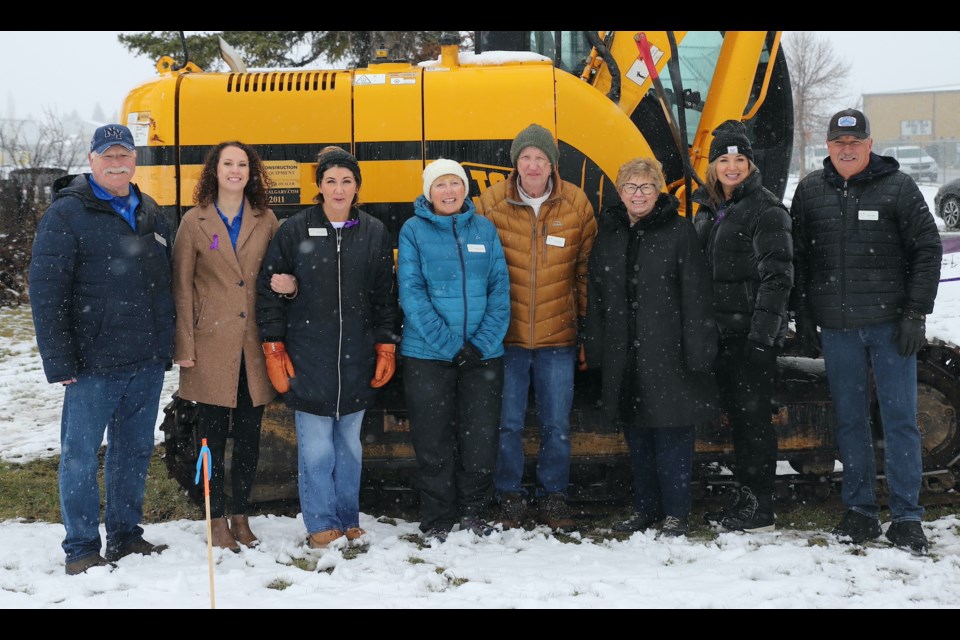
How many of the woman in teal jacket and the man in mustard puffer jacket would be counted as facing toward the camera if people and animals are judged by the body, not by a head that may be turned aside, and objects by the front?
2

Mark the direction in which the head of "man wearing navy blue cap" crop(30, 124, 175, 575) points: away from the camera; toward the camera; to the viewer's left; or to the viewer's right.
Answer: toward the camera

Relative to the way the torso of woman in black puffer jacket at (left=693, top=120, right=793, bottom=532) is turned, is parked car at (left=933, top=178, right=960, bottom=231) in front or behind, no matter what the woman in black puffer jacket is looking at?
behind

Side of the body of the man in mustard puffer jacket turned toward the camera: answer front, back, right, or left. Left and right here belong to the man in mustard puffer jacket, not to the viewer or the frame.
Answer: front

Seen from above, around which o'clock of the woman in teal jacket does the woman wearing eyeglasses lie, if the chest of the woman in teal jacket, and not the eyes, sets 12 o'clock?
The woman wearing eyeglasses is roughly at 9 o'clock from the woman in teal jacket.

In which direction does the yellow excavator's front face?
to the viewer's right

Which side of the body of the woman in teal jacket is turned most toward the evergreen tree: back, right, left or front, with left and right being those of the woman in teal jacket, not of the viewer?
back

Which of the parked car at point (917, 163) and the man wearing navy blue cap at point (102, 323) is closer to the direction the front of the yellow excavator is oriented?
the parked car

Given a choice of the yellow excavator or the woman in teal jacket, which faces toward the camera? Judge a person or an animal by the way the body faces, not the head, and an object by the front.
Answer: the woman in teal jacket

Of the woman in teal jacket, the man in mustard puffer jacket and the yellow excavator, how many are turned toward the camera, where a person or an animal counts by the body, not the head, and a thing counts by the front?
2

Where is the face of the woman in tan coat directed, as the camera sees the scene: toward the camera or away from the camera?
toward the camera

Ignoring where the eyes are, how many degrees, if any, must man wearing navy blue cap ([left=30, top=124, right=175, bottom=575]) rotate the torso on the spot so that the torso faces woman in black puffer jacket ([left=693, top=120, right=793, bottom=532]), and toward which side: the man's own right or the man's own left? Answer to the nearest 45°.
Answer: approximately 45° to the man's own left

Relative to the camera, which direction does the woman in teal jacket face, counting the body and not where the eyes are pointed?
toward the camera

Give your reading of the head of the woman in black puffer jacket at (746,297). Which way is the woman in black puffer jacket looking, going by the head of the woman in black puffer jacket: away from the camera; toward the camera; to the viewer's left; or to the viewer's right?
toward the camera

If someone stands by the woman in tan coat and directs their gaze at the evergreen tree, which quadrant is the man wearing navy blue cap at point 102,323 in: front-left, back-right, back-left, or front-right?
back-left
